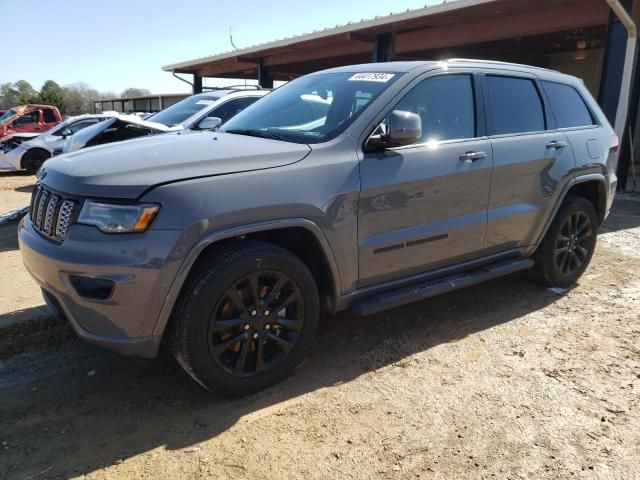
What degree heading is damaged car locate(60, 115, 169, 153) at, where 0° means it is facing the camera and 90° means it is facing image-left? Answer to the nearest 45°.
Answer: approximately 45°

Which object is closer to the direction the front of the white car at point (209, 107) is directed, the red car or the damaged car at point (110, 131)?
the damaged car

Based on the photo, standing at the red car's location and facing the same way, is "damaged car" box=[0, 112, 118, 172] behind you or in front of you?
in front

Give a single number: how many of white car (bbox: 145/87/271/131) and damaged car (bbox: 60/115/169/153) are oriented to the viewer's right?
0

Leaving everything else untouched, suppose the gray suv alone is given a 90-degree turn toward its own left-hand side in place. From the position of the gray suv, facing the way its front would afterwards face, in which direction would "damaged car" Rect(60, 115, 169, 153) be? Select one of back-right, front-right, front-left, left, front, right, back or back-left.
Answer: back

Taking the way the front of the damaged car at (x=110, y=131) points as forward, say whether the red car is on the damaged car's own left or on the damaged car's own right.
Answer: on the damaged car's own right

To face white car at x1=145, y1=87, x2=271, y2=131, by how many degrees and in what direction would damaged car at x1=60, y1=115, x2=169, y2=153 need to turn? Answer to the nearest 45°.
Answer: approximately 180°

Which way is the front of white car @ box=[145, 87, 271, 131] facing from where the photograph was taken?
facing the viewer and to the left of the viewer

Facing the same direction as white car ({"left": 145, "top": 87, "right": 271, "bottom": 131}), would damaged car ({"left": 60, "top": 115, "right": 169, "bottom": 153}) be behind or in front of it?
in front
